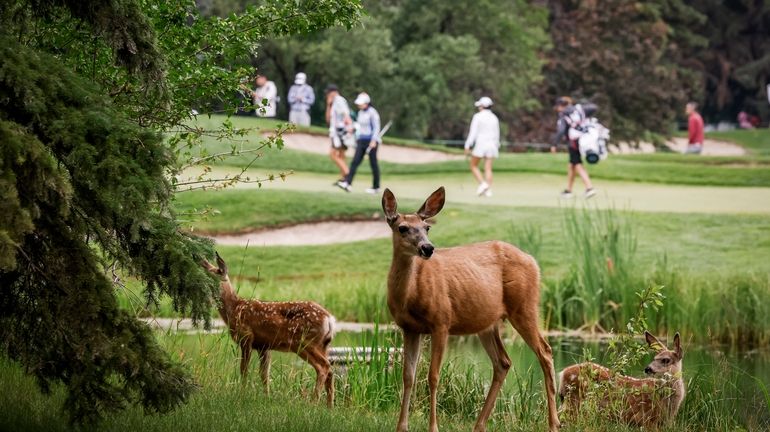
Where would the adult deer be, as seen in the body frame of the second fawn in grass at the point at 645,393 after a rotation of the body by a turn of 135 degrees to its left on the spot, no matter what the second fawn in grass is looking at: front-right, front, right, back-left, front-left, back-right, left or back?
left

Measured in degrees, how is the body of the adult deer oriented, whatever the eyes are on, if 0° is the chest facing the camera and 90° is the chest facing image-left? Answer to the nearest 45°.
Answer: approximately 45°

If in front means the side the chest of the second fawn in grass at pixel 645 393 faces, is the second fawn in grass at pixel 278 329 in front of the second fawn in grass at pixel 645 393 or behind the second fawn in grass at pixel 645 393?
behind

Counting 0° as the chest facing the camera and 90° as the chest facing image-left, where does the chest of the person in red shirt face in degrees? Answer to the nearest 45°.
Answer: approximately 90°

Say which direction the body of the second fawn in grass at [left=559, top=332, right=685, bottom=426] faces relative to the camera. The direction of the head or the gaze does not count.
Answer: to the viewer's right

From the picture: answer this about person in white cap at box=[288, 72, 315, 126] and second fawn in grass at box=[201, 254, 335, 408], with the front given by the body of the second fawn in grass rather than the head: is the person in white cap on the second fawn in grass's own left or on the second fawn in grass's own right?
on the second fawn in grass's own right

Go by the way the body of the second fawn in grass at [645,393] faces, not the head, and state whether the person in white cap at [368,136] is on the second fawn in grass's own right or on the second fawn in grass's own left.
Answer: on the second fawn in grass's own left
